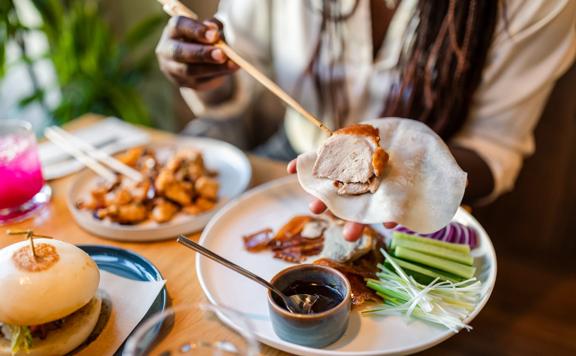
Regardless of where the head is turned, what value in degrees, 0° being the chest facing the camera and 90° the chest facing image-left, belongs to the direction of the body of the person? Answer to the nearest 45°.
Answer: approximately 0°

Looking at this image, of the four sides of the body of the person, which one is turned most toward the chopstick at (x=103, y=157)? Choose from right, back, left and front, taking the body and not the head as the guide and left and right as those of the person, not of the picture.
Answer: right

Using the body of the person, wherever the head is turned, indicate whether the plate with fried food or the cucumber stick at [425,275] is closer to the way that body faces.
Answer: the cucumber stick

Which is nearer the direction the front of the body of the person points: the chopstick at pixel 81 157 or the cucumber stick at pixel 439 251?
the cucumber stick

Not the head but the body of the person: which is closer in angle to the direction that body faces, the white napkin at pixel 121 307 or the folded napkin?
the white napkin

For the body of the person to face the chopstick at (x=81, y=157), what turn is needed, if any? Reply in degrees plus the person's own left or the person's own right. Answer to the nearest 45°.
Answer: approximately 90° to the person's own right

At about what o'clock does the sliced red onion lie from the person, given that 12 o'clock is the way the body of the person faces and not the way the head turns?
The sliced red onion is roughly at 12 o'clock from the person.

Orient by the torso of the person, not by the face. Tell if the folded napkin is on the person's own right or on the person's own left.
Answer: on the person's own right

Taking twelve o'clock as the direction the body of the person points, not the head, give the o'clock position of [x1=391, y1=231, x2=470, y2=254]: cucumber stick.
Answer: The cucumber stick is roughly at 12 o'clock from the person.
